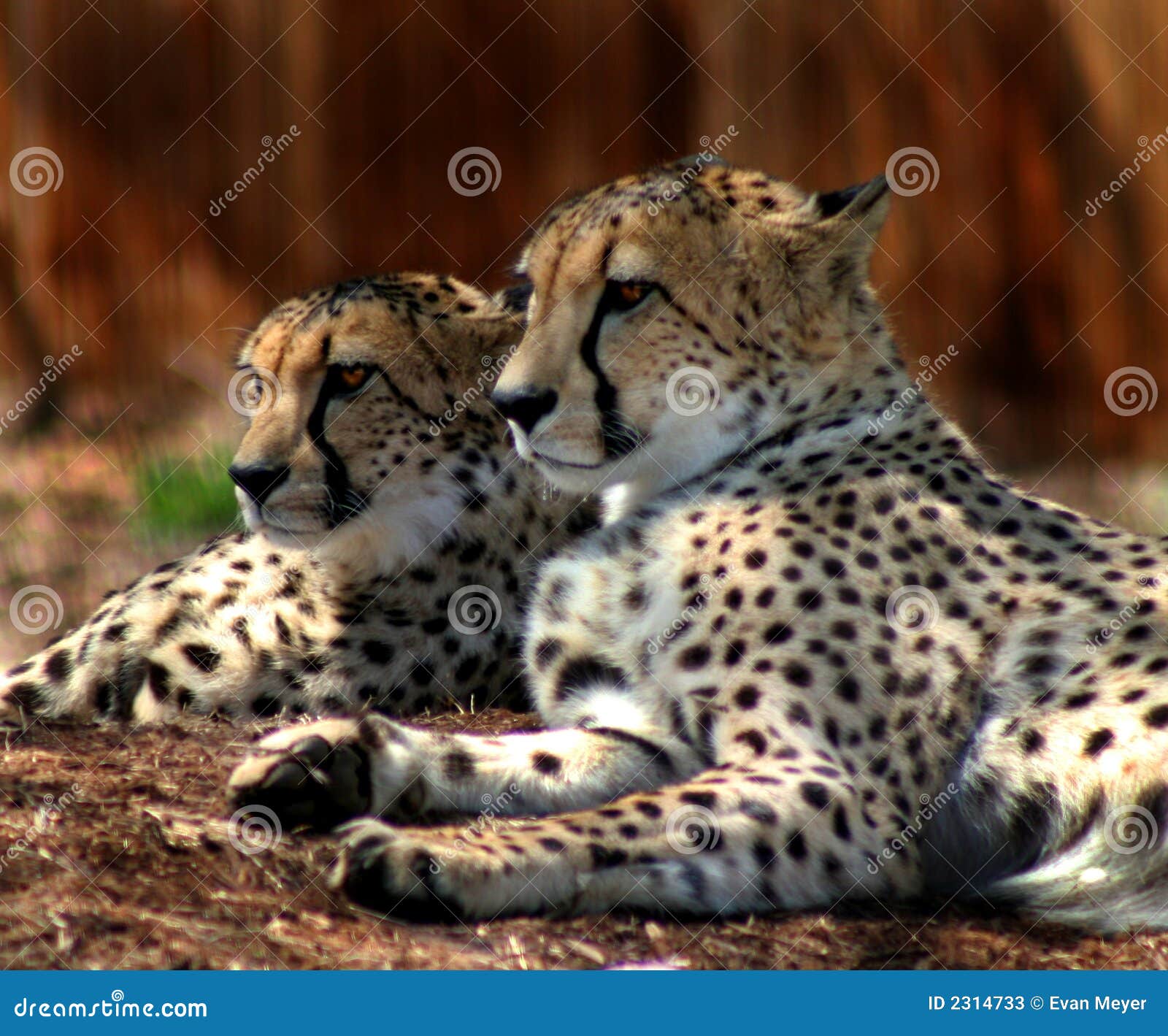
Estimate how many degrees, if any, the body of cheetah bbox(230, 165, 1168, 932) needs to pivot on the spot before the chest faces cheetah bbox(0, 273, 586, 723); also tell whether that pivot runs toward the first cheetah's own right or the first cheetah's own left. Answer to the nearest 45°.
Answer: approximately 45° to the first cheetah's own right

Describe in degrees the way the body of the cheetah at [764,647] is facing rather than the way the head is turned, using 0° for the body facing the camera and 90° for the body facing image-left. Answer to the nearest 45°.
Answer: approximately 90°
